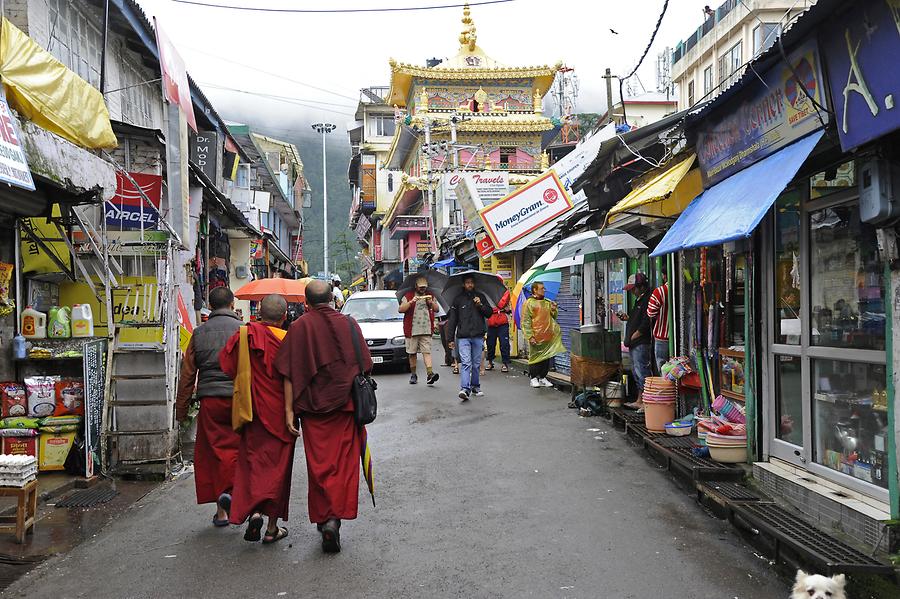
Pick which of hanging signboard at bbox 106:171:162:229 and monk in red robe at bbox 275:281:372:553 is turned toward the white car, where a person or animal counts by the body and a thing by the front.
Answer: the monk in red robe

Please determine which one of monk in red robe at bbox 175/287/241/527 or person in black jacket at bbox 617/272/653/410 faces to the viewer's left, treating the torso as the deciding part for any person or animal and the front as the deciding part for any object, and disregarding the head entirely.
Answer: the person in black jacket

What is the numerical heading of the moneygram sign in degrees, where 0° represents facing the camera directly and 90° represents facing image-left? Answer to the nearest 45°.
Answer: approximately 0°

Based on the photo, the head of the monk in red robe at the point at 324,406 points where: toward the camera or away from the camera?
away from the camera

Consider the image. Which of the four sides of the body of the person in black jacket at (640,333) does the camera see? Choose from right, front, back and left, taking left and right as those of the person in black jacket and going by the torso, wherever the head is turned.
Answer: left

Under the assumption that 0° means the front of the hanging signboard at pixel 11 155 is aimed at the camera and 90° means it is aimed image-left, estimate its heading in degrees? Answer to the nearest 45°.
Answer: approximately 315°

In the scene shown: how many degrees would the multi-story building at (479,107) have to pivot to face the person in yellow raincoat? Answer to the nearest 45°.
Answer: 0° — it already faces them

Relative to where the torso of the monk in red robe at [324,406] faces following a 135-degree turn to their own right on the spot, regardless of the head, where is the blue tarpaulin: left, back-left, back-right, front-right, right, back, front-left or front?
front-left

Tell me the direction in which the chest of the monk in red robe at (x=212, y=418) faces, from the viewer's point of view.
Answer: away from the camera
